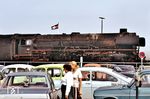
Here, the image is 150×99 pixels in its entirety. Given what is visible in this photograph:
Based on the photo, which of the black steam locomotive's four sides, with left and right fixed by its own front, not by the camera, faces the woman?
right

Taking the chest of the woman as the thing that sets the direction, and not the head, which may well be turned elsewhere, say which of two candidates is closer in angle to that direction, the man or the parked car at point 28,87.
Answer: the parked car

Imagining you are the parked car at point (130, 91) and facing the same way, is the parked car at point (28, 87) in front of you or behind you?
in front

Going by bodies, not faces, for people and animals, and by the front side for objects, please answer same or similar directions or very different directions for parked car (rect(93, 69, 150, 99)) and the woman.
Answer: same or similar directions

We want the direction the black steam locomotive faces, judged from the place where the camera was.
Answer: facing to the right of the viewer

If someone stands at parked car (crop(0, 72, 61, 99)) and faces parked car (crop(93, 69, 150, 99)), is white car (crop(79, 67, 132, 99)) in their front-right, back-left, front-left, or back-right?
front-left

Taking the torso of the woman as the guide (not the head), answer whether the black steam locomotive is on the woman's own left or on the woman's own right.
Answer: on the woman's own right

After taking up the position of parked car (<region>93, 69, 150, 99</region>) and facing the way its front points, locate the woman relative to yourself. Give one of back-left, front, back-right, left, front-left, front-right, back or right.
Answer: front
